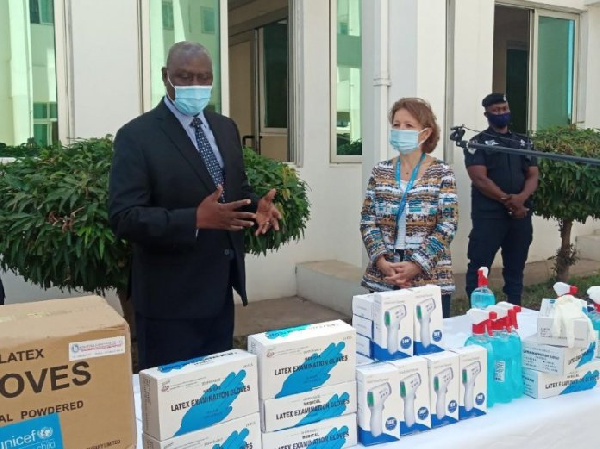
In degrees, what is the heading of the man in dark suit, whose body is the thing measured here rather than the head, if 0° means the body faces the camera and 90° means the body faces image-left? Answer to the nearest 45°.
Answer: approximately 315°

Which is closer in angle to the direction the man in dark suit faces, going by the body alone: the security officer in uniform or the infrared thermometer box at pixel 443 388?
the infrared thermometer box

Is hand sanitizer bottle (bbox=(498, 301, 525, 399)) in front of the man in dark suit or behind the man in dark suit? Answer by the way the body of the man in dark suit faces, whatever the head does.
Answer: in front

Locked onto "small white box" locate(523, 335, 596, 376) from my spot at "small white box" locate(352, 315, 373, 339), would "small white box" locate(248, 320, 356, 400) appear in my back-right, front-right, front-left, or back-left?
back-right

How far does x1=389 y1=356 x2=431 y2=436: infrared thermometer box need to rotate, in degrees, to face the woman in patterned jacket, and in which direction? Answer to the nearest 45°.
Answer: approximately 180°

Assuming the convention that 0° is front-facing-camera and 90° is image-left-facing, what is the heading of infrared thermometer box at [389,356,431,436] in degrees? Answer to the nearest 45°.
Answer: approximately 0°

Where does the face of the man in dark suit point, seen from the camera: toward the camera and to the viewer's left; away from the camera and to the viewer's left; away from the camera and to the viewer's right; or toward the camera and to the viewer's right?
toward the camera and to the viewer's right

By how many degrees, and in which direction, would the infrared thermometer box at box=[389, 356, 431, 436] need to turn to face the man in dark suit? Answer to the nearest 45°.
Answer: approximately 135° to its right

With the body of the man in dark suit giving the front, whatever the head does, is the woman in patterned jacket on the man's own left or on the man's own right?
on the man's own left

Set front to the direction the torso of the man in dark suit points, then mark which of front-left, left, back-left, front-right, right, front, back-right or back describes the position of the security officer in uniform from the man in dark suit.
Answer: left
